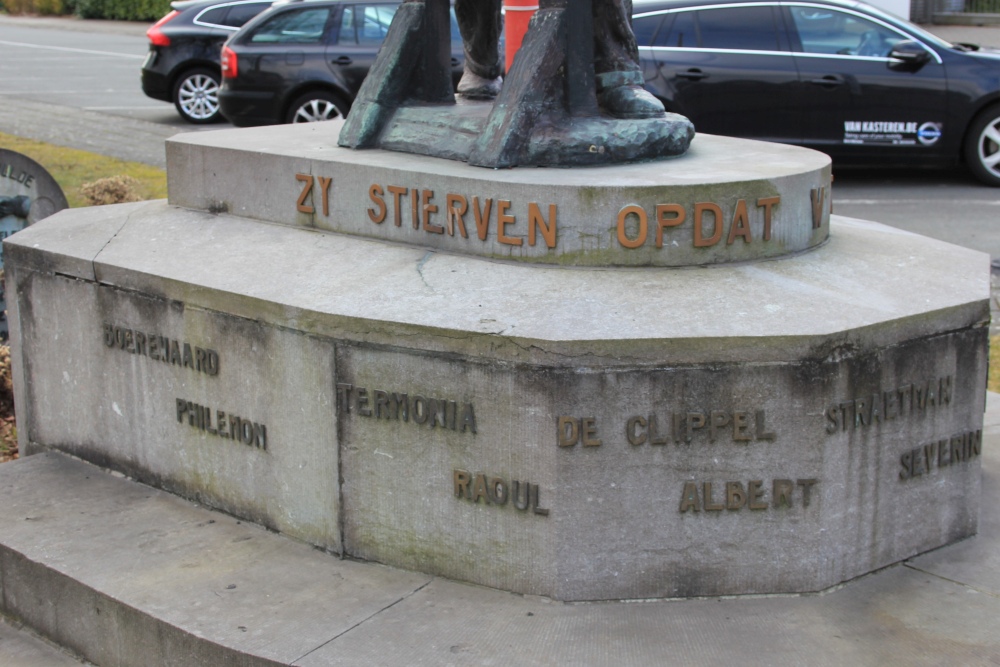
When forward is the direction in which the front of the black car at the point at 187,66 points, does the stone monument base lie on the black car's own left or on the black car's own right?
on the black car's own right

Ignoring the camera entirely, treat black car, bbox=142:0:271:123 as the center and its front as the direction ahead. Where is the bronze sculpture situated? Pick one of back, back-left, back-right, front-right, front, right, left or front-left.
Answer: right

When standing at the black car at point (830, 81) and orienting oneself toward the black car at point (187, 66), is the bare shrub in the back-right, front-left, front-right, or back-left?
front-left

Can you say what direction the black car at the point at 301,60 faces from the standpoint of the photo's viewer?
facing to the right of the viewer

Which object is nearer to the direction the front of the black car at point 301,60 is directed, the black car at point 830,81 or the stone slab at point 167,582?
the black car

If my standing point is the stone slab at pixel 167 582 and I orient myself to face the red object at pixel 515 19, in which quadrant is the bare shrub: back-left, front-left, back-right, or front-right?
front-left

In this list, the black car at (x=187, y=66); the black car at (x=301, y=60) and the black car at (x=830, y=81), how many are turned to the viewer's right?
3

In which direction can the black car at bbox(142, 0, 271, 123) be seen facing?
to the viewer's right

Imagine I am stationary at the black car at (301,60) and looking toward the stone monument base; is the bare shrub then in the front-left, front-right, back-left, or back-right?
front-right

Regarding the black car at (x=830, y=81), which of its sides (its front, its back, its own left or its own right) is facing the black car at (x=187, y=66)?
back

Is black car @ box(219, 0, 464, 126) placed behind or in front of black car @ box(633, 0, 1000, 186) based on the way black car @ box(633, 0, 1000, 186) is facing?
behind

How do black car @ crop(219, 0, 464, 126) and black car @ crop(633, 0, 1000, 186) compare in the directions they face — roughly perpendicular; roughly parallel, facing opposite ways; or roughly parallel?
roughly parallel

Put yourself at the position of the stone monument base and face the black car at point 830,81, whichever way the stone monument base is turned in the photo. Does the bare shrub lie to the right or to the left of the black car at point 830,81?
left

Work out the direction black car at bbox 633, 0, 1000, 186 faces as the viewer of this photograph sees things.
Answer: facing to the right of the viewer
